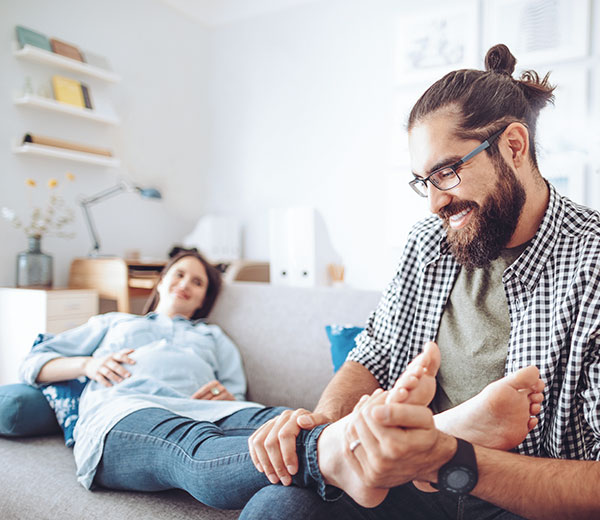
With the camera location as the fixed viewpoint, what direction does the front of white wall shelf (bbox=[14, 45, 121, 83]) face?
facing the viewer and to the right of the viewer

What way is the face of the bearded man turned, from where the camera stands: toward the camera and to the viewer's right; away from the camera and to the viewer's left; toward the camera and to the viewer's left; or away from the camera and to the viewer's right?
toward the camera and to the viewer's left

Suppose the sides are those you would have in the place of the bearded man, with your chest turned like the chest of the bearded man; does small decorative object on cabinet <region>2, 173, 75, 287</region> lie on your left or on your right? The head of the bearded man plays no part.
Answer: on your right

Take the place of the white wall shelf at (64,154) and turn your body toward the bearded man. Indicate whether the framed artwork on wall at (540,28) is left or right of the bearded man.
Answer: left

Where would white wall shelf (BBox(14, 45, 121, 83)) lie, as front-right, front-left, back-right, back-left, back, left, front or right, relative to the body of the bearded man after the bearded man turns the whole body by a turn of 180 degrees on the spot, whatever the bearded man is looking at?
left

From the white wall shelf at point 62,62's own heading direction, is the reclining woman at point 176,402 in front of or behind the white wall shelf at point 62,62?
in front

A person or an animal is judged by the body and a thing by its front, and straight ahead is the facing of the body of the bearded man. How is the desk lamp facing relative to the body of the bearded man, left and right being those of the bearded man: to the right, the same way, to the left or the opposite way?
the opposite way

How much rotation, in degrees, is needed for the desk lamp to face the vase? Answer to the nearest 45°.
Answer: approximately 135° to its right

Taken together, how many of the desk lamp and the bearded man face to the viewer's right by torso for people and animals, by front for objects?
1

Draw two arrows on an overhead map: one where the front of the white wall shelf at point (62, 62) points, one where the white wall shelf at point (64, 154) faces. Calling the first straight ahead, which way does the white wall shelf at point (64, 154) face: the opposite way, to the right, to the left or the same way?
the same way

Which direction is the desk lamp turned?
to the viewer's right

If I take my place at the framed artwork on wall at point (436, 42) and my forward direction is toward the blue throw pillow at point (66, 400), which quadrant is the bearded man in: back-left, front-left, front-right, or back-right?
front-left

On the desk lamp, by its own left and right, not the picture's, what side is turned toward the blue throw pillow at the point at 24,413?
right

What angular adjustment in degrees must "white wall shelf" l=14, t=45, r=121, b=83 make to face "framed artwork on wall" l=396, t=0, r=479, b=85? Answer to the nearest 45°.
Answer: approximately 45° to its left

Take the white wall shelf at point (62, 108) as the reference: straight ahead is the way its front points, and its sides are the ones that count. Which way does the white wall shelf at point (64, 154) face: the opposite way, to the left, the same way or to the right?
the same way
